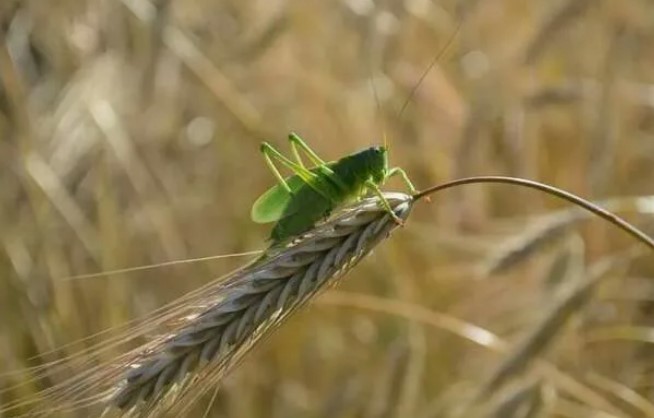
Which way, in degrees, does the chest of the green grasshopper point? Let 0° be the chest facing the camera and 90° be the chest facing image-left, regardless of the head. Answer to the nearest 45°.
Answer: approximately 270°
